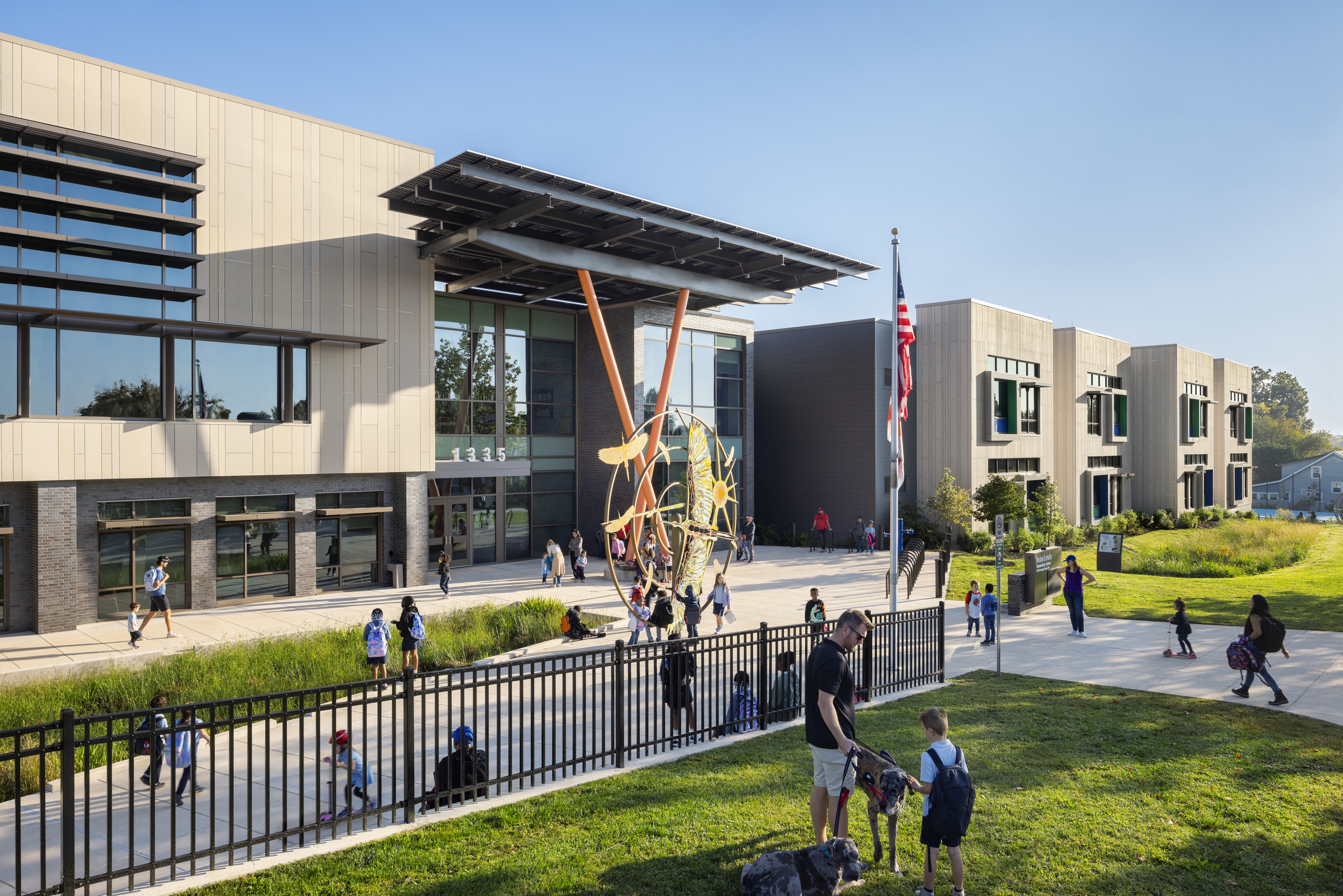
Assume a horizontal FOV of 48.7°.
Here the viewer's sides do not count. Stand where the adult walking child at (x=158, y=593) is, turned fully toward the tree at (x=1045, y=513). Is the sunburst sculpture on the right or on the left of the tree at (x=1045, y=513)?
right

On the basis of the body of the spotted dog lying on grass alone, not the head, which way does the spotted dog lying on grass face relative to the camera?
to the viewer's right

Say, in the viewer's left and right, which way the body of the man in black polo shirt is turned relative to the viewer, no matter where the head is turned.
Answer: facing to the right of the viewer

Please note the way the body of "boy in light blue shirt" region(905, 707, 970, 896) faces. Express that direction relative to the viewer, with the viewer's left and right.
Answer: facing away from the viewer and to the left of the viewer

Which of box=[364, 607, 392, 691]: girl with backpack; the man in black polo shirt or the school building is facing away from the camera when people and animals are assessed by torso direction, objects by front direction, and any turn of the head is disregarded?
the girl with backpack

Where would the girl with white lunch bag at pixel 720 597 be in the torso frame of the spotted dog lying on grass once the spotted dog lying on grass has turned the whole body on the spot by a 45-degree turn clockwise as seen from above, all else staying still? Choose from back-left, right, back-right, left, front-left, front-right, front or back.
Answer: back-left

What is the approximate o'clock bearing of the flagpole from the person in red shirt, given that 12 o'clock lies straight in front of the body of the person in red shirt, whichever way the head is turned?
The flagpole is roughly at 12 o'clock from the person in red shirt.

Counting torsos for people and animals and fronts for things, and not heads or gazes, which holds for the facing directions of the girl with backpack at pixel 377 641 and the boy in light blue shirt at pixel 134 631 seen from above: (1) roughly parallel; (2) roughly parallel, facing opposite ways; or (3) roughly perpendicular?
roughly perpendicular

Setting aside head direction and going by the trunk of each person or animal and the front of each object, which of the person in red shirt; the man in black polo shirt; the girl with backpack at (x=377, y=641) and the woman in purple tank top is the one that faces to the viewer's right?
the man in black polo shirt

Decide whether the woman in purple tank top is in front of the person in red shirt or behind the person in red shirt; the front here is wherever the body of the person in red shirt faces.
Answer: in front
